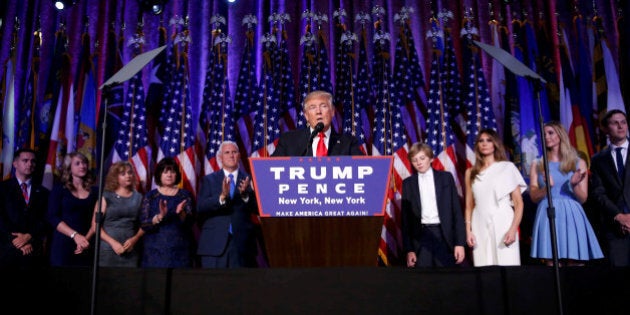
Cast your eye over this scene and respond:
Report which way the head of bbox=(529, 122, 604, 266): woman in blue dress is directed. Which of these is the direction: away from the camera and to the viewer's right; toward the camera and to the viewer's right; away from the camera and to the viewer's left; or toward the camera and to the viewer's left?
toward the camera and to the viewer's left

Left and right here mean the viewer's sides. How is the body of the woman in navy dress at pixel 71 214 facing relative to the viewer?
facing the viewer and to the right of the viewer

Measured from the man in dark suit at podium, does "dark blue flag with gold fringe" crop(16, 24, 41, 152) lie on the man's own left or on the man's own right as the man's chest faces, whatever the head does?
on the man's own right

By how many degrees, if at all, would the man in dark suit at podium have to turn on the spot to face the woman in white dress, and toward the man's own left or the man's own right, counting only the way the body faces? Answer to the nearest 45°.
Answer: approximately 135° to the man's own left

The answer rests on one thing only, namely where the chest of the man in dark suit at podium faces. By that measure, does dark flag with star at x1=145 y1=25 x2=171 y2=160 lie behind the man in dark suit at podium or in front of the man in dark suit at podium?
behind

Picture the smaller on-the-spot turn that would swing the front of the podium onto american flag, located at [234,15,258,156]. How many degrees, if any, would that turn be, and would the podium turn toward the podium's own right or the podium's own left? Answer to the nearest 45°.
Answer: approximately 180°

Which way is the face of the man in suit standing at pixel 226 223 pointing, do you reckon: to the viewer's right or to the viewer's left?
to the viewer's right

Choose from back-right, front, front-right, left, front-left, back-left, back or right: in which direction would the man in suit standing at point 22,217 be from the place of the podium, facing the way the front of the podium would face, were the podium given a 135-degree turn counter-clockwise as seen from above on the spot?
left

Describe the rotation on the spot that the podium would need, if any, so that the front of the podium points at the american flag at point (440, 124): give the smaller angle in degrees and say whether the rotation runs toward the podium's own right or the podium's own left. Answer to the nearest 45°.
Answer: approximately 180°

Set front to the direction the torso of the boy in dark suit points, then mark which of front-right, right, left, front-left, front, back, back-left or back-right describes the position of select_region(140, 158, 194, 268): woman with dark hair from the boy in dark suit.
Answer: right

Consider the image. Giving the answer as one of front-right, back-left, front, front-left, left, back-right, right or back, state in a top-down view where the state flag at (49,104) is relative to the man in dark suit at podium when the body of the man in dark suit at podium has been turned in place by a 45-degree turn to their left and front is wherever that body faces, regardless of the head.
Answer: back

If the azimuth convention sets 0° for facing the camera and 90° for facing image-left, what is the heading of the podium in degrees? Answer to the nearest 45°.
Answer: approximately 0°
